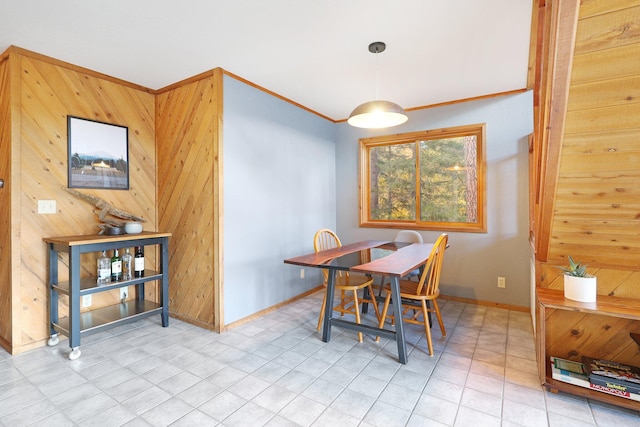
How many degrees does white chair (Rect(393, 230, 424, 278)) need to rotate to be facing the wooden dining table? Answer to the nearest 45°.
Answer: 0° — it already faces it

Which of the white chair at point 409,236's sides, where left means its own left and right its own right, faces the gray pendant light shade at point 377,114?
front
